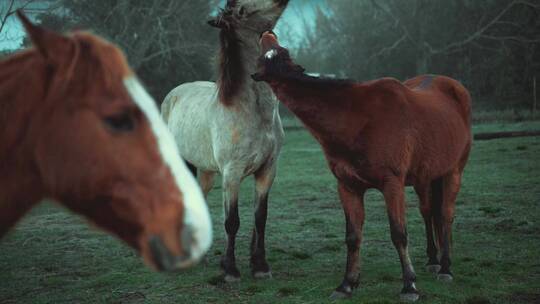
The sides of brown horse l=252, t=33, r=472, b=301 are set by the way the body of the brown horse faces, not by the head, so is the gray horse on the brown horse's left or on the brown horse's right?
on the brown horse's right

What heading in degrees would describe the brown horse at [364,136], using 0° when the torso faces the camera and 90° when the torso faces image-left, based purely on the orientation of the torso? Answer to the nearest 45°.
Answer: approximately 45°

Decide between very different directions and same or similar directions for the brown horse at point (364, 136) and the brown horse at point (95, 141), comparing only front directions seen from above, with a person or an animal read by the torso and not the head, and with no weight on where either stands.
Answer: very different directions

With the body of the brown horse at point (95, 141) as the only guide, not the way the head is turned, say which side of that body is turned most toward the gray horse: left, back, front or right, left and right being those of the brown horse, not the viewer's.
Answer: left

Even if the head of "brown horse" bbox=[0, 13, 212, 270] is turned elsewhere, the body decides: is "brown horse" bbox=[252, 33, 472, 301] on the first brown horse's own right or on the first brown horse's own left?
on the first brown horse's own left

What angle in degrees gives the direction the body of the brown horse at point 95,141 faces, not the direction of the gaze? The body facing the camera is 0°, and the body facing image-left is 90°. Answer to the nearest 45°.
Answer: approximately 270°

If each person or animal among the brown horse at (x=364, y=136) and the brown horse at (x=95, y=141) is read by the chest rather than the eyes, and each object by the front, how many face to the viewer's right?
1

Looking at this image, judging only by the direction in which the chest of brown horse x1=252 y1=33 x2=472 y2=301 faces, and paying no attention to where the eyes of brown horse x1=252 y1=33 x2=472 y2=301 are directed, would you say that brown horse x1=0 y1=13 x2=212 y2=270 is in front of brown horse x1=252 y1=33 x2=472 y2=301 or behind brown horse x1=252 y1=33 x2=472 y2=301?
in front
